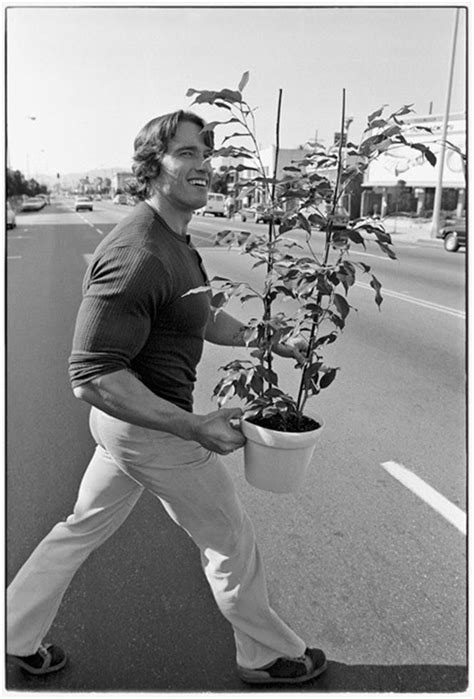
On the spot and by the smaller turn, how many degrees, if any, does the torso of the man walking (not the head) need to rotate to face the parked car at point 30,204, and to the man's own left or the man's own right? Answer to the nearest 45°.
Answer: approximately 90° to the man's own left

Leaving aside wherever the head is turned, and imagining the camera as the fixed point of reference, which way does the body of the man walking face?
to the viewer's right

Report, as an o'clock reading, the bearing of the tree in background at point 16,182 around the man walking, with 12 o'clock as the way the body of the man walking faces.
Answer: The tree in background is roughly at 8 o'clock from the man walking.
